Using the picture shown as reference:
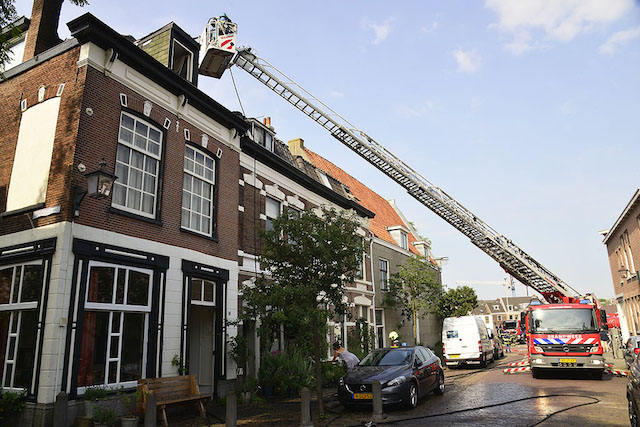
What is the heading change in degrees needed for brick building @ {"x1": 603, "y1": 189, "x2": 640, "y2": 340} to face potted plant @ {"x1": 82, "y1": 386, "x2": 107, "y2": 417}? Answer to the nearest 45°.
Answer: approximately 45° to its left

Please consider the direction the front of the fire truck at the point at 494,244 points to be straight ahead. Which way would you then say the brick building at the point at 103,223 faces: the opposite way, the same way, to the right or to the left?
to the left

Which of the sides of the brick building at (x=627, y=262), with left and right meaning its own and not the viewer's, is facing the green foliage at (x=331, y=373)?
front

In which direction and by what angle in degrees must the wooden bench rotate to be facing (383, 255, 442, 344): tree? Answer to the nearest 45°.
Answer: approximately 90° to its left

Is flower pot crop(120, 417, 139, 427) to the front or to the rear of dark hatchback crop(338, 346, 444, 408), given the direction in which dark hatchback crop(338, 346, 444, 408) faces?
to the front

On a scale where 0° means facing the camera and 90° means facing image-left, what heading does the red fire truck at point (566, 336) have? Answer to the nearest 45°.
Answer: approximately 0°

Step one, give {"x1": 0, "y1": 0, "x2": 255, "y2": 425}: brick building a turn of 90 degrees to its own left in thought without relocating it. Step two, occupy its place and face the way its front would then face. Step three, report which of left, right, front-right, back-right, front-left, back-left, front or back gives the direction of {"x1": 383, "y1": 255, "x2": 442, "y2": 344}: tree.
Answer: front

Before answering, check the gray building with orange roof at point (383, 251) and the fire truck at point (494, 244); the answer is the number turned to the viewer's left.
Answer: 0

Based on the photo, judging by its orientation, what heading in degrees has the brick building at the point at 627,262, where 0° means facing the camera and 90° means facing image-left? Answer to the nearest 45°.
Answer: approximately 45°

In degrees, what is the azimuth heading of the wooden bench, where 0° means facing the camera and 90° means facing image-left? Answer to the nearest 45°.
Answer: approximately 315°

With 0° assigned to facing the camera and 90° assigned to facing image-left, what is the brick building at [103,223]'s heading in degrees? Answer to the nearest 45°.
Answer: approximately 315°

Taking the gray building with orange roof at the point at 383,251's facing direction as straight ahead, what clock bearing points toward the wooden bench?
The wooden bench is roughly at 2 o'clock from the gray building with orange roof.
